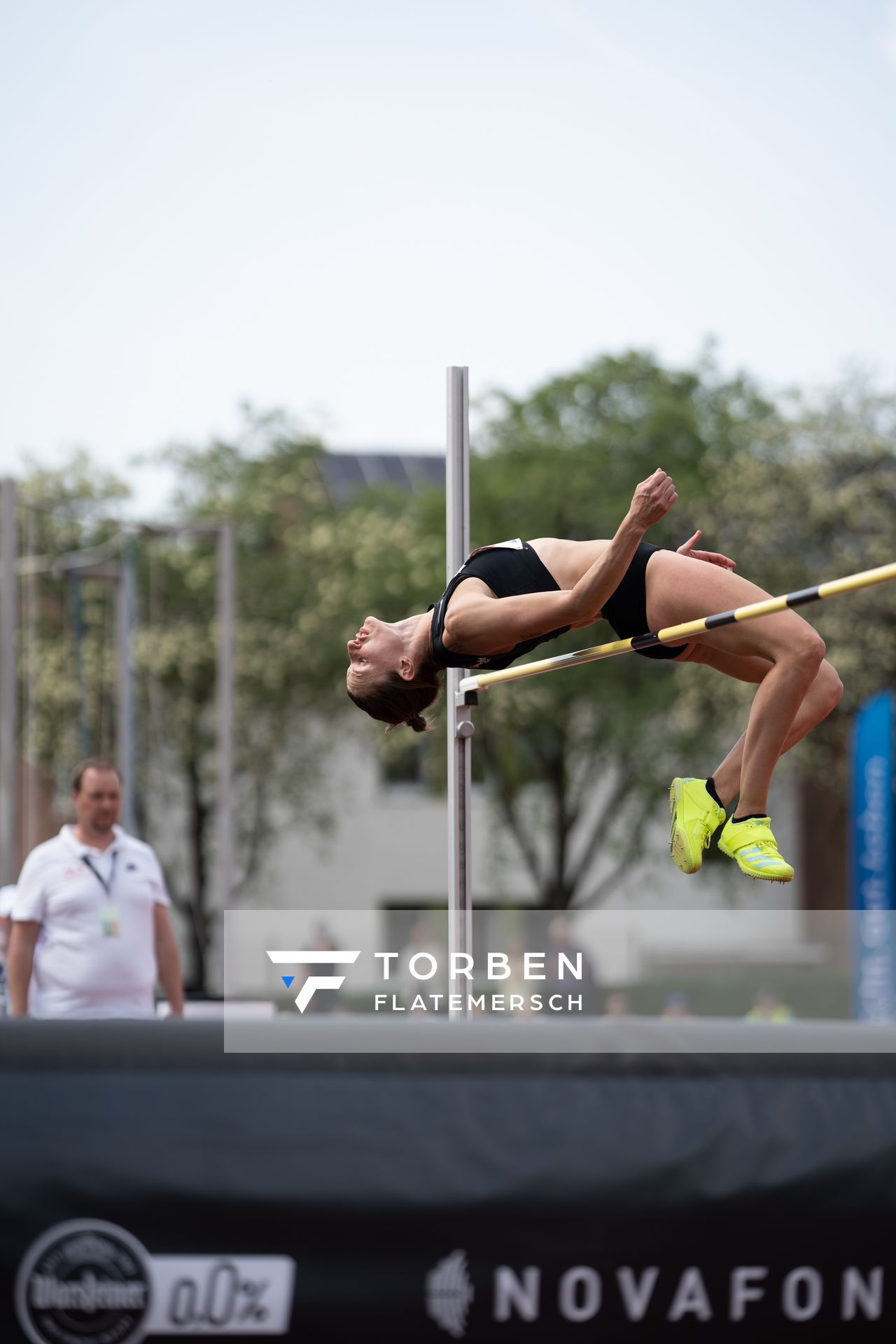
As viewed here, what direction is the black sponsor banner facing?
toward the camera

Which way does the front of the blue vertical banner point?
toward the camera

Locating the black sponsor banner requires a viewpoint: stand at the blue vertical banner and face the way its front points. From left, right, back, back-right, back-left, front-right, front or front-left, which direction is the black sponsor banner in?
front

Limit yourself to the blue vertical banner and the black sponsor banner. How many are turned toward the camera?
2

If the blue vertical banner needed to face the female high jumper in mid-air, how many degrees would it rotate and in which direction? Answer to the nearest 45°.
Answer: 0° — it already faces them

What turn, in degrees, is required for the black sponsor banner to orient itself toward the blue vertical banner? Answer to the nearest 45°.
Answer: approximately 180°

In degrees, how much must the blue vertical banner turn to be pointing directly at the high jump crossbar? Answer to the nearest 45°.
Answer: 0° — it already faces it

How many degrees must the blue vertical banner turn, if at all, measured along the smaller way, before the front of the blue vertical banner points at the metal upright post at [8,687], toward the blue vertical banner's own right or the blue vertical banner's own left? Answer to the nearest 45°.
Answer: approximately 45° to the blue vertical banner's own right
